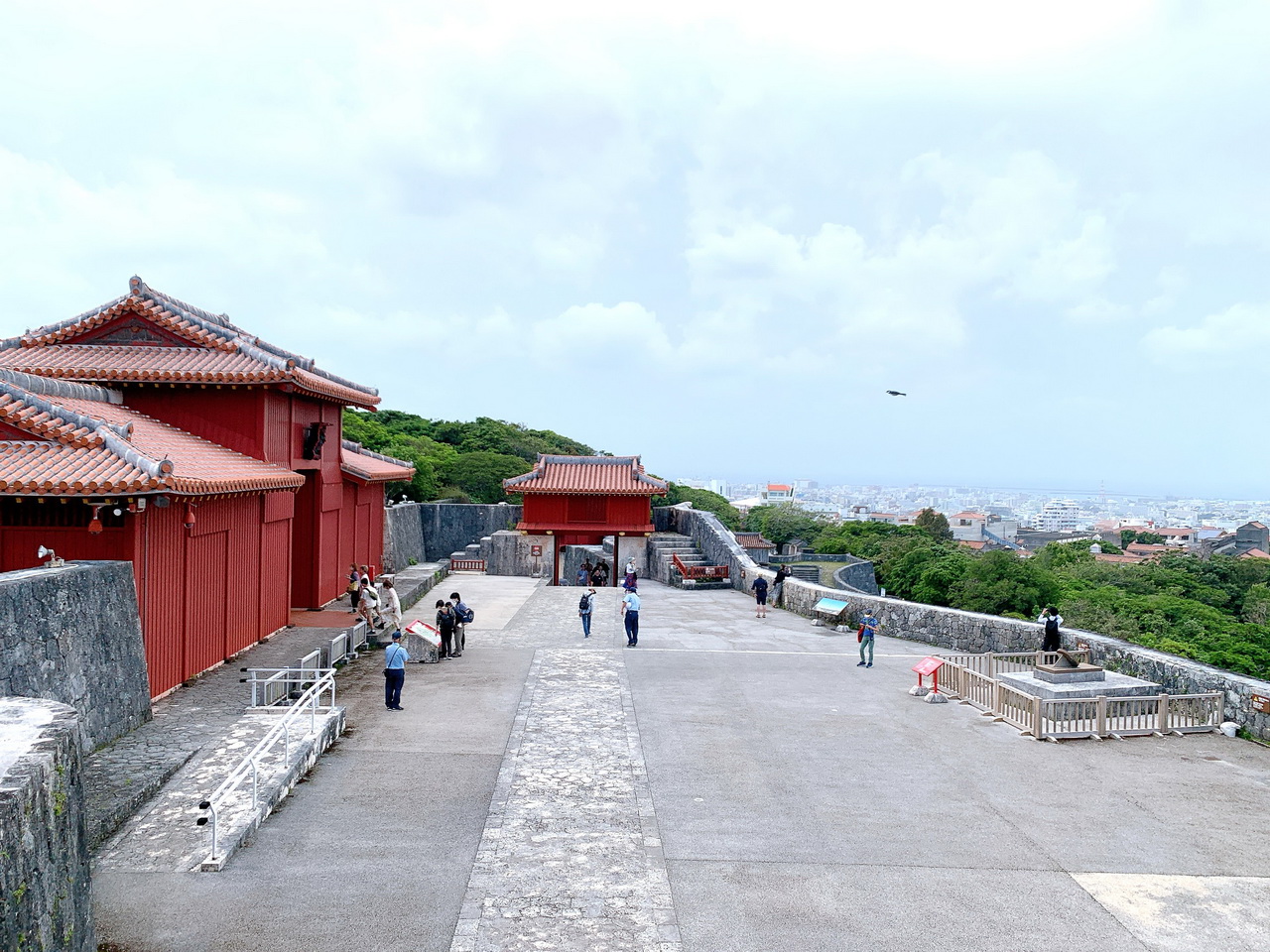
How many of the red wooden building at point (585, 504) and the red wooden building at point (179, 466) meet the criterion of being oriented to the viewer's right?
1

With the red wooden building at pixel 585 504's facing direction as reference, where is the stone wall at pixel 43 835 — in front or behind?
in front

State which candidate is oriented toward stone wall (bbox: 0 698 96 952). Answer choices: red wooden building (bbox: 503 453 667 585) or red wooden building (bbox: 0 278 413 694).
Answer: red wooden building (bbox: 503 453 667 585)

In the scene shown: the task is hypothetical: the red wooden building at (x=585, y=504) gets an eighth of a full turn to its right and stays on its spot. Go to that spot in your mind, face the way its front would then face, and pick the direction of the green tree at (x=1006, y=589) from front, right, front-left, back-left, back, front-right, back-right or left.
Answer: back-left

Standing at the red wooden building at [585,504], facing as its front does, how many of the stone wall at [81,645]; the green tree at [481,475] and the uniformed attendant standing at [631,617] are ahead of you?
2

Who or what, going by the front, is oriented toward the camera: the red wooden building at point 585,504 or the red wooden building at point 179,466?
the red wooden building at point 585,504

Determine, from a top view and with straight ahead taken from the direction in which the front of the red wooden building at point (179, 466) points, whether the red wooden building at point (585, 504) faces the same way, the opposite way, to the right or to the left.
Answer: to the right

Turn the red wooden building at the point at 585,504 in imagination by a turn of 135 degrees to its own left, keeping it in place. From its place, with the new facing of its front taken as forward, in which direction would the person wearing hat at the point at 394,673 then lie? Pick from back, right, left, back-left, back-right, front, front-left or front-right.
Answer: back-right

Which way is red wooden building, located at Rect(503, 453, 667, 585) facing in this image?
toward the camera

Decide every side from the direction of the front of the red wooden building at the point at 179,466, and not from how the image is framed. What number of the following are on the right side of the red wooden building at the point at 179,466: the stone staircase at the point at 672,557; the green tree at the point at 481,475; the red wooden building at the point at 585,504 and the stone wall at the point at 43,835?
1

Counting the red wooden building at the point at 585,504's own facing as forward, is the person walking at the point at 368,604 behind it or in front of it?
in front

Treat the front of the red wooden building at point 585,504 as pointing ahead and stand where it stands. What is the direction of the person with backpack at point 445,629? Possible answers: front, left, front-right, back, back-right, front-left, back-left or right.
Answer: front

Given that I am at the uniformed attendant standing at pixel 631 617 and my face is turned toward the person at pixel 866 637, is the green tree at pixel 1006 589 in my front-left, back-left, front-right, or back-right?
front-left

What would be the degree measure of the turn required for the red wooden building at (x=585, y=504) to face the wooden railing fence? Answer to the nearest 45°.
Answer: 0° — it already faces it

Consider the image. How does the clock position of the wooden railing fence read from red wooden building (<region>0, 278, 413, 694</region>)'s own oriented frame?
The wooden railing fence is roughly at 1 o'clock from the red wooden building.

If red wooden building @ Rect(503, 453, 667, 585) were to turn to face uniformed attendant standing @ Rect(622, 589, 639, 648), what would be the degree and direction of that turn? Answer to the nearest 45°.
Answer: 0° — it already faces them

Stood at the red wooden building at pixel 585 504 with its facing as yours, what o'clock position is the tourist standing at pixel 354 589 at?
The tourist standing is roughly at 1 o'clock from the red wooden building.

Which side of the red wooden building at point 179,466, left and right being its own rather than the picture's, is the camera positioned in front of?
right
